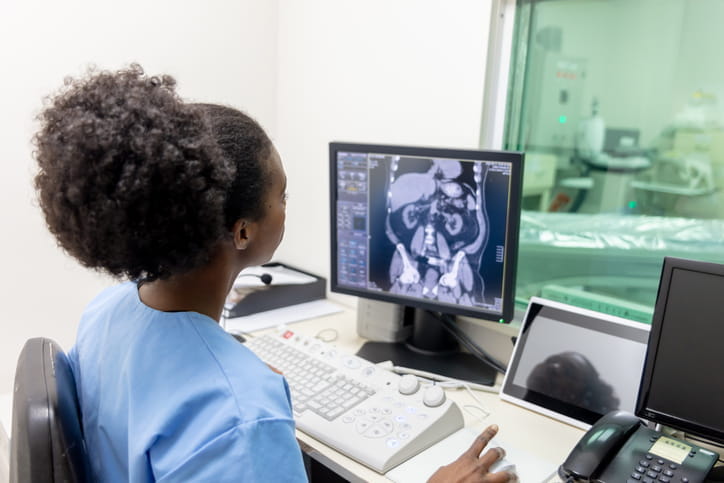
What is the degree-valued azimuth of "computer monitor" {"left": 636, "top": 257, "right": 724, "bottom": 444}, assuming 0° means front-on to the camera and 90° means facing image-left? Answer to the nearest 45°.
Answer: approximately 45°

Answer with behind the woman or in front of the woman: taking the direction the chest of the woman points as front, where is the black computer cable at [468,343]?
in front

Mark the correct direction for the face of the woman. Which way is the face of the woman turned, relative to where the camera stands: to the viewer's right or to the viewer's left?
to the viewer's right

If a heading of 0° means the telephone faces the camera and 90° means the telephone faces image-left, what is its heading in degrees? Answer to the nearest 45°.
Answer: approximately 45°

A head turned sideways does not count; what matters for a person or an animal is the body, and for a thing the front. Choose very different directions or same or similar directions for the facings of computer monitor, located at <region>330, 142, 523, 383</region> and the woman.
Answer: very different directions

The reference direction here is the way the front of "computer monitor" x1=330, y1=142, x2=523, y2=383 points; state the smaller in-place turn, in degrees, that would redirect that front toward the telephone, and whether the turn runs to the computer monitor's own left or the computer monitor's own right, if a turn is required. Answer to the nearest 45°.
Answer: approximately 90° to the computer monitor's own left

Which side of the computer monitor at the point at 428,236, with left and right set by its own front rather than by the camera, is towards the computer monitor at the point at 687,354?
left

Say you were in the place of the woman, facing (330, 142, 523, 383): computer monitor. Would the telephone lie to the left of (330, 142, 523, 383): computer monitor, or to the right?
right
